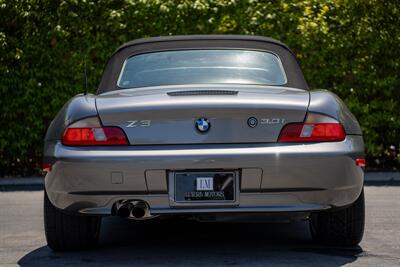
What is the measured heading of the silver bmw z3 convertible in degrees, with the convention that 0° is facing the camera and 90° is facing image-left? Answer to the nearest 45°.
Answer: approximately 180°
